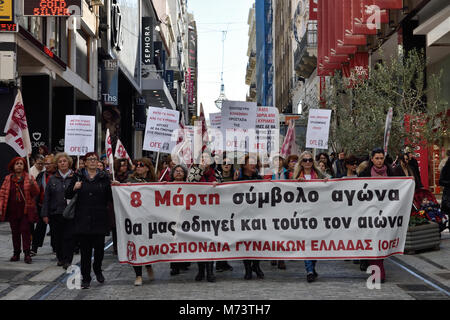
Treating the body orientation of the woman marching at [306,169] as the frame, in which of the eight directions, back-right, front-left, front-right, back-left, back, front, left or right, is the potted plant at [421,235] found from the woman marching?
back-left

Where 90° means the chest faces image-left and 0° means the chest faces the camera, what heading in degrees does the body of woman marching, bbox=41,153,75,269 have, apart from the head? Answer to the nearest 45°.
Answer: approximately 0°

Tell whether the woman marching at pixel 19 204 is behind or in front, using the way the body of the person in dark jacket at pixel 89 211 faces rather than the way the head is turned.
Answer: behind

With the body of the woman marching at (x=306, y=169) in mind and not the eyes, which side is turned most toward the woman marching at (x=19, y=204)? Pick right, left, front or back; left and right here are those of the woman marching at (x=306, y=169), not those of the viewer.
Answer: right

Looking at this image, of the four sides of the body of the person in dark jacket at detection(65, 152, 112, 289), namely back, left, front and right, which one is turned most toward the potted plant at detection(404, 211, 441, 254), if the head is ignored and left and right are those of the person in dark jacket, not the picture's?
left

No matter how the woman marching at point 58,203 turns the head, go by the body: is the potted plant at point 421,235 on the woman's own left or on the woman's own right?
on the woman's own left
